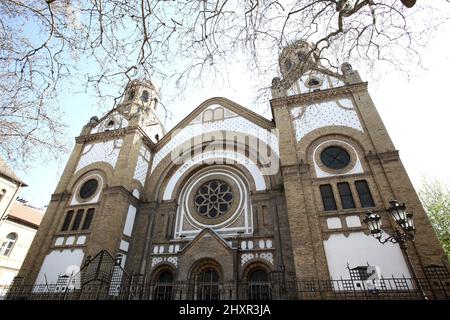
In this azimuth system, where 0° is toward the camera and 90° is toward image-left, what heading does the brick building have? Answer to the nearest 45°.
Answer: approximately 0°
